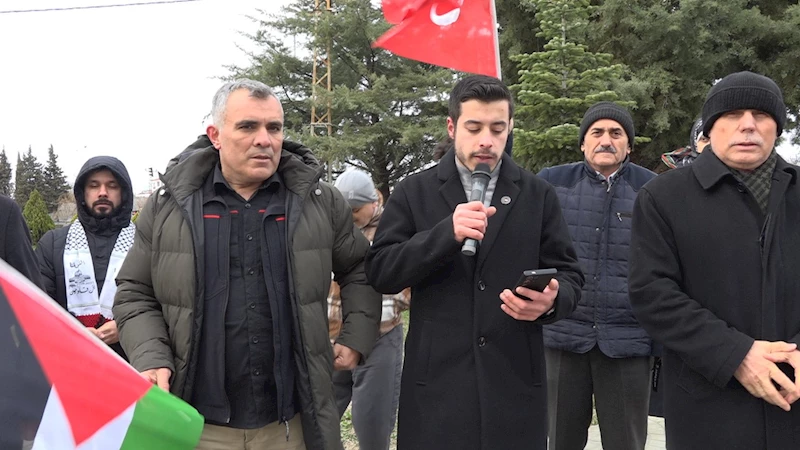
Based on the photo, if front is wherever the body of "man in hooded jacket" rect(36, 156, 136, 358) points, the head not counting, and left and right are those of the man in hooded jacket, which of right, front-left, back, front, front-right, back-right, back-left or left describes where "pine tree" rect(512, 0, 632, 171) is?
back-left

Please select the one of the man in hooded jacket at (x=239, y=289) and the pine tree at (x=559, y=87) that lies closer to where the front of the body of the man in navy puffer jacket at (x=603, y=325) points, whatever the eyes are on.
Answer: the man in hooded jacket

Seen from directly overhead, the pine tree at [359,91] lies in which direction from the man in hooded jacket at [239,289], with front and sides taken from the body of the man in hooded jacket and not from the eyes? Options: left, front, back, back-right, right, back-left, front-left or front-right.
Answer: back

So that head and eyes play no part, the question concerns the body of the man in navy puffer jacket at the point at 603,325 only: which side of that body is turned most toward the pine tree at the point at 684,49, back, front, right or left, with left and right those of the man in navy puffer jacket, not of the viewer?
back

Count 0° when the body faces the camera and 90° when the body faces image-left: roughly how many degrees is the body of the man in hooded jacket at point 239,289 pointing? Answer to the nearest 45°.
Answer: approximately 0°

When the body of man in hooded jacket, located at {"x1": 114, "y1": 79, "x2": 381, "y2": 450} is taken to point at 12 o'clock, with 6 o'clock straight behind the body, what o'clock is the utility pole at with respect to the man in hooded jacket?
The utility pole is roughly at 6 o'clock from the man in hooded jacket.

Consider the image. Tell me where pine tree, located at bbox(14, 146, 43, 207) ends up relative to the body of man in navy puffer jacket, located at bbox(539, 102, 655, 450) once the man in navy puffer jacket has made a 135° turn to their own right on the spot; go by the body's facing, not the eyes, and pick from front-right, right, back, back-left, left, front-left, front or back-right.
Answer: front

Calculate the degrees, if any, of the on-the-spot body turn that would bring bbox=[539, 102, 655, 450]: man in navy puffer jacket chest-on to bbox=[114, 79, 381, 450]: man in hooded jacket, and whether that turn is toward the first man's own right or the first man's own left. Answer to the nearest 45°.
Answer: approximately 45° to the first man's own right

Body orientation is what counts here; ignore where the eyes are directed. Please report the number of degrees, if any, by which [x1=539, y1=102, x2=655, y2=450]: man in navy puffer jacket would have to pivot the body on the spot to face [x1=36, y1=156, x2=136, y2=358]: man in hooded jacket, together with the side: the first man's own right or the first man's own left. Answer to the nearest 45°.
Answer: approximately 90° to the first man's own right

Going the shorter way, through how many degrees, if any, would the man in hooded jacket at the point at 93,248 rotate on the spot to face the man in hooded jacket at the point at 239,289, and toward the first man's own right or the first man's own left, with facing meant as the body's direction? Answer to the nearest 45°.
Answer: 0° — they already face them

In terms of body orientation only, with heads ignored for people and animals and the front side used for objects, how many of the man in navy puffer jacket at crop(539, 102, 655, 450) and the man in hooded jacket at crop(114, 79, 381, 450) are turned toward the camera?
2
